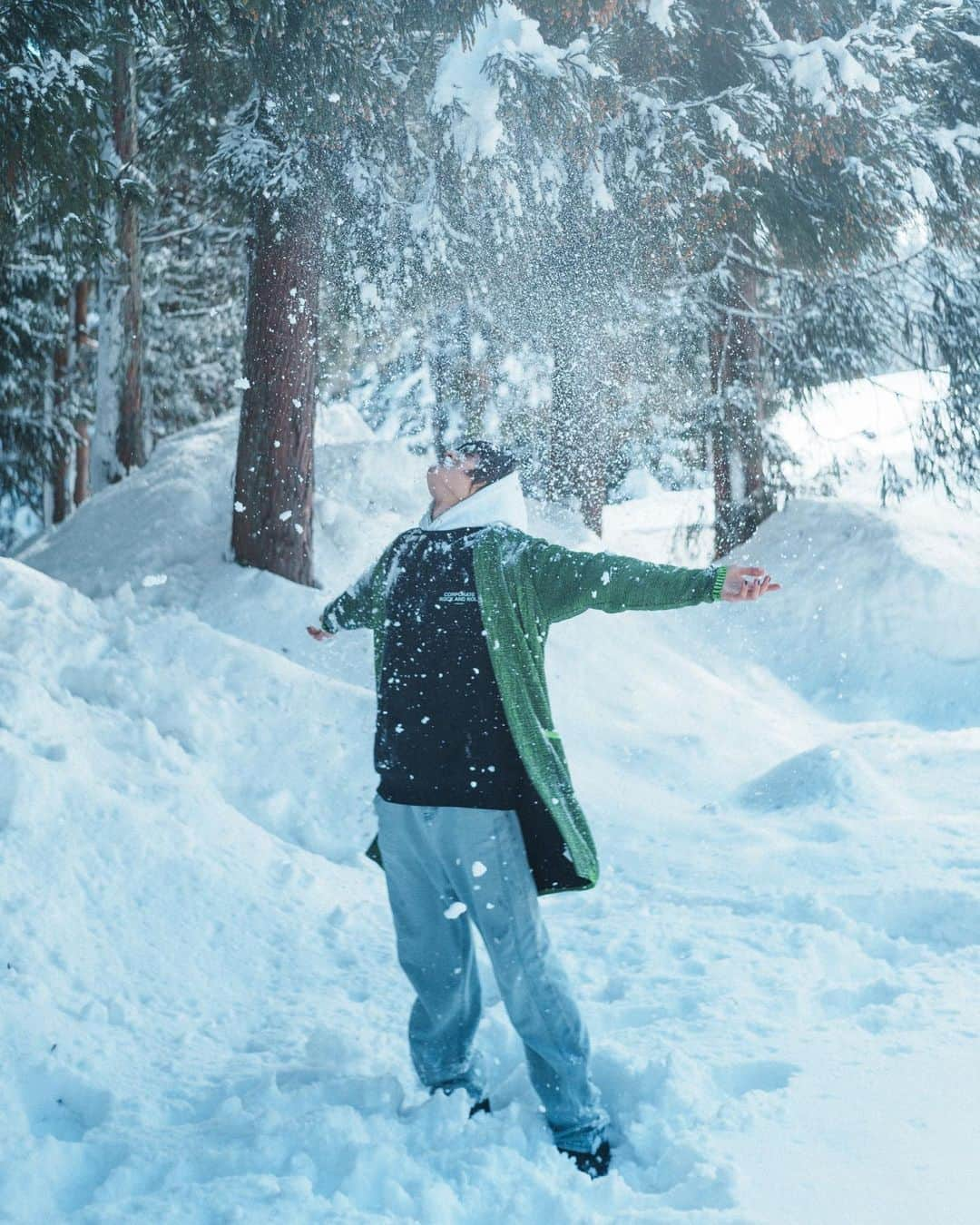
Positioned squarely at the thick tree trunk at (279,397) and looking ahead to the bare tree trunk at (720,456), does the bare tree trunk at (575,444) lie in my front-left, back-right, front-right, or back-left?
front-left

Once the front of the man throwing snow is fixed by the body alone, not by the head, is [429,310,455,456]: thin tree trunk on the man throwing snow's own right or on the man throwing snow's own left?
on the man throwing snow's own right

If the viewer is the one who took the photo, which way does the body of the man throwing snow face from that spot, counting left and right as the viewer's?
facing the viewer and to the left of the viewer

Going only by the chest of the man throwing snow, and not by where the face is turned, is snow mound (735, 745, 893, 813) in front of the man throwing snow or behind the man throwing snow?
behind

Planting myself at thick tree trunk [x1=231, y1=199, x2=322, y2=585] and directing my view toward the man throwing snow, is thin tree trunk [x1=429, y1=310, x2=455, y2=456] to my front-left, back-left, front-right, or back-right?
back-left

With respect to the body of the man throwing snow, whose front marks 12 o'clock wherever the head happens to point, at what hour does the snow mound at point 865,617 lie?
The snow mound is roughly at 5 o'clock from the man throwing snow.

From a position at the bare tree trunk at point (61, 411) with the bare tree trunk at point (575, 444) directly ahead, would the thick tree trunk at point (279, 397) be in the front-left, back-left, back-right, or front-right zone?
front-right

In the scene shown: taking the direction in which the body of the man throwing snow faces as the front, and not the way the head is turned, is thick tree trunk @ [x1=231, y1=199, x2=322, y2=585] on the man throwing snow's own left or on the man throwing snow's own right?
on the man throwing snow's own right

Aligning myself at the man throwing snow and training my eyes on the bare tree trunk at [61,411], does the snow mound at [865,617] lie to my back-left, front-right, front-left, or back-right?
front-right

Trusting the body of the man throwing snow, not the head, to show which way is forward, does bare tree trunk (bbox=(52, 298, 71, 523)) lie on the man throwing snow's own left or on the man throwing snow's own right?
on the man throwing snow's own right
